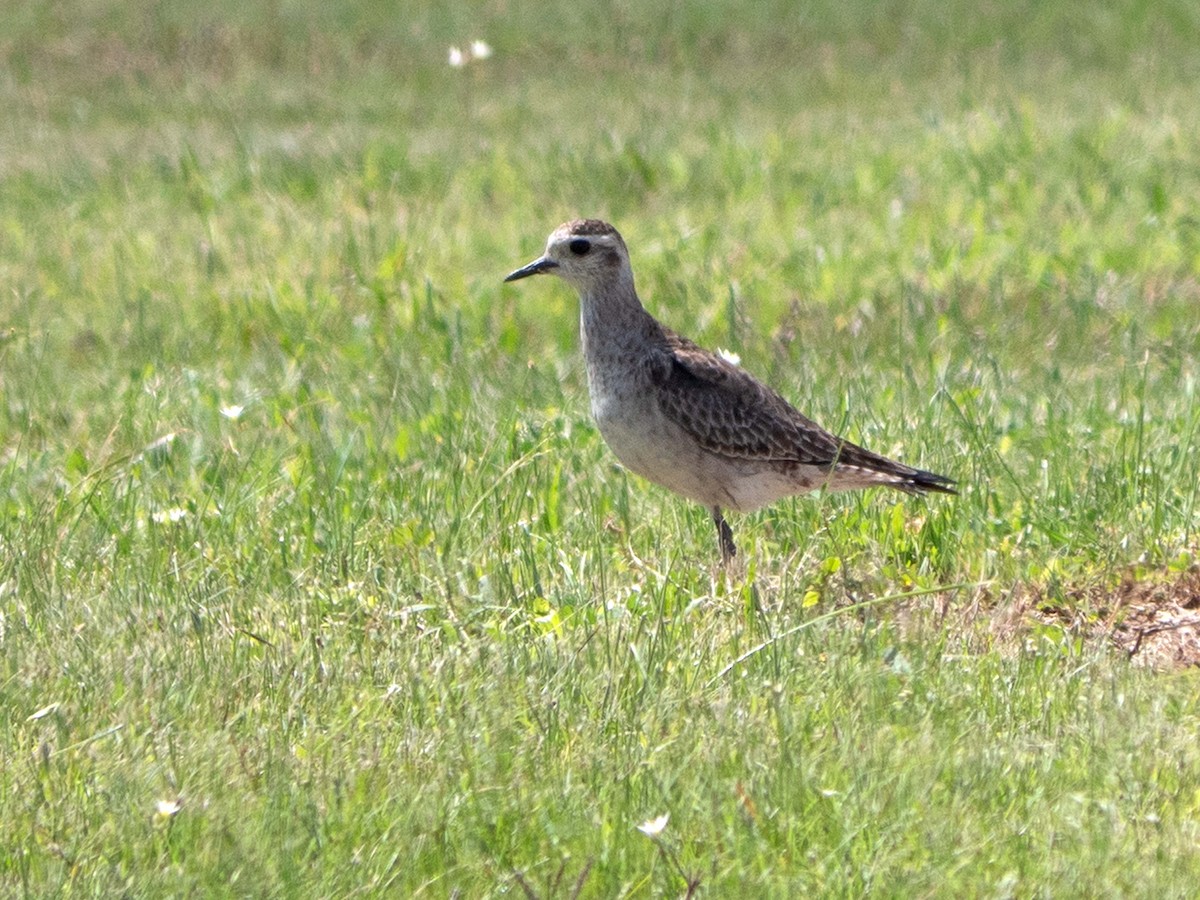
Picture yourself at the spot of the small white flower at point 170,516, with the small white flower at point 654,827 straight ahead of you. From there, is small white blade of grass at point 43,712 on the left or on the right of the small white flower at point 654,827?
right

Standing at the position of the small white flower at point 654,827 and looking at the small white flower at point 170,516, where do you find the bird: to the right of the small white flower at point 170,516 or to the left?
right

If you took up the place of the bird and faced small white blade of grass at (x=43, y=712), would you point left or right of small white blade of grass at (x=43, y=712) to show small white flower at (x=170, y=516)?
right

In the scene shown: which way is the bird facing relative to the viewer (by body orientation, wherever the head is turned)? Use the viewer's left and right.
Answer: facing to the left of the viewer

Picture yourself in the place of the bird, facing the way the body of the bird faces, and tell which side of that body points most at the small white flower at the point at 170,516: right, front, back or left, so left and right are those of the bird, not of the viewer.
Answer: front

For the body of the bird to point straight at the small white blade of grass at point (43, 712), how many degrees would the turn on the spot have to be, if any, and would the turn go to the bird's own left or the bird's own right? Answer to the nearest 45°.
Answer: approximately 45° to the bird's own left

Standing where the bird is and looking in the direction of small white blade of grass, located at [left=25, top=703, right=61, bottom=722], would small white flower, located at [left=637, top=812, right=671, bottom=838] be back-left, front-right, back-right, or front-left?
front-left

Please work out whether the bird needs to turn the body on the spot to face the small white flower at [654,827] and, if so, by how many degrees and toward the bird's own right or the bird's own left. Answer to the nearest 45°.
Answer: approximately 90° to the bird's own left
